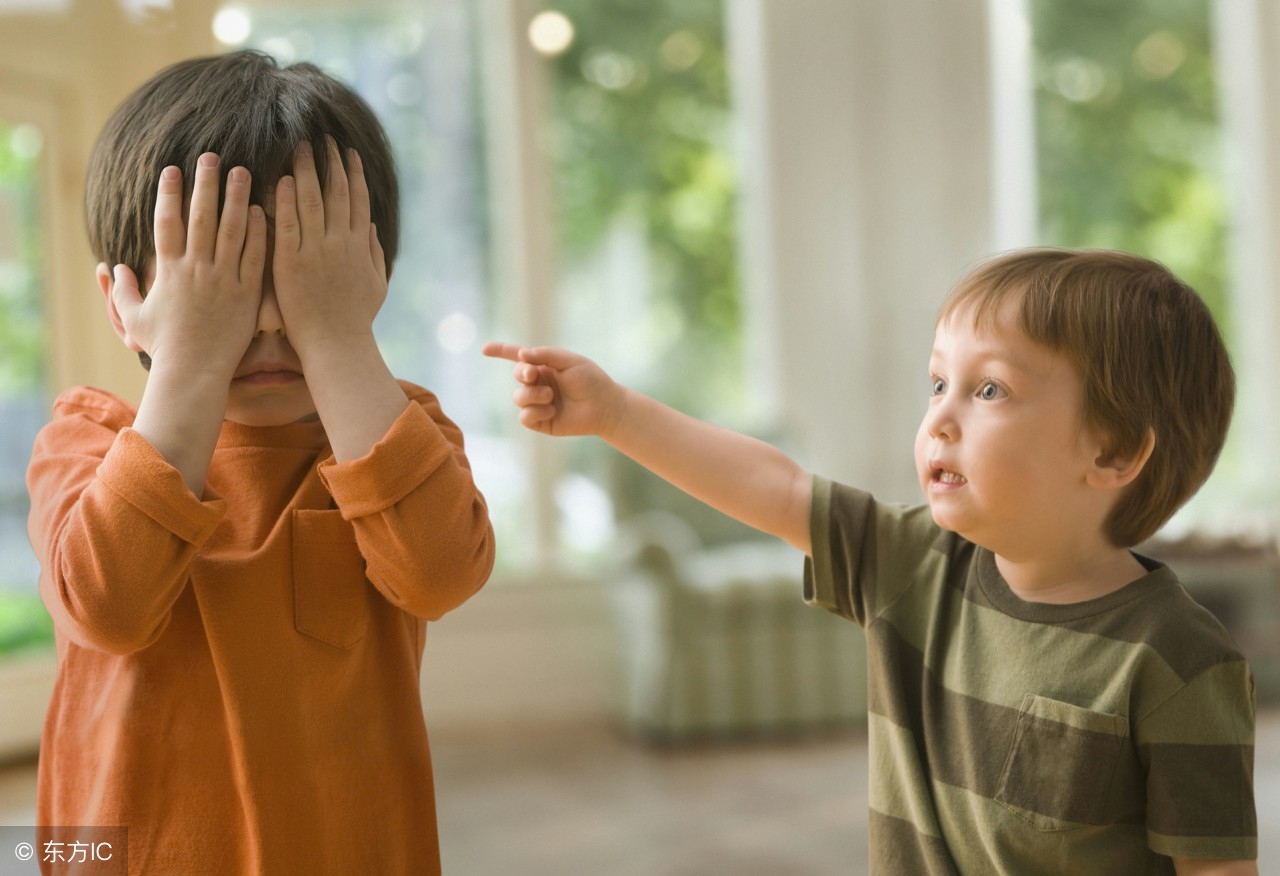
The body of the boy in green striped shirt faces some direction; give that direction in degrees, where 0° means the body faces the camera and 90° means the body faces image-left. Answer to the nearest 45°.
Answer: approximately 45°

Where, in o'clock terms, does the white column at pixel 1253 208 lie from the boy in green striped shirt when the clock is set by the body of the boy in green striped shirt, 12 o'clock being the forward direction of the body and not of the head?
The white column is roughly at 5 o'clock from the boy in green striped shirt.

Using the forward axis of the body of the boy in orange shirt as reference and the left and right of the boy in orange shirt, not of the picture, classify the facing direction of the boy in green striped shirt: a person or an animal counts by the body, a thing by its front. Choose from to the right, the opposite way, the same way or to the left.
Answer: to the right

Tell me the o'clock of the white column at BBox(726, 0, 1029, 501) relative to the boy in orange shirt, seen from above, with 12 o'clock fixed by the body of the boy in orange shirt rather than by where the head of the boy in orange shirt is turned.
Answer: The white column is roughly at 7 o'clock from the boy in orange shirt.

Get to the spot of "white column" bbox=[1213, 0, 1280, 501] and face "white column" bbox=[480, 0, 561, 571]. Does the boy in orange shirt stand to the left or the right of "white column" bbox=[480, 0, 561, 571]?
left

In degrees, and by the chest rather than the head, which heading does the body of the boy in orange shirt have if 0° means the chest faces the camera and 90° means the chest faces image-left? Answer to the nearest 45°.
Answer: approximately 0°

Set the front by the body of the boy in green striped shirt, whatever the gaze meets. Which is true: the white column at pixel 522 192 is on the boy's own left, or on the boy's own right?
on the boy's own right
